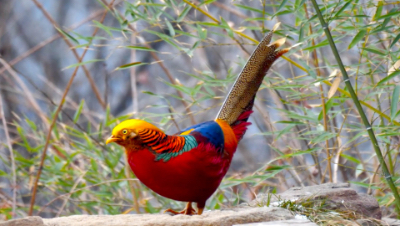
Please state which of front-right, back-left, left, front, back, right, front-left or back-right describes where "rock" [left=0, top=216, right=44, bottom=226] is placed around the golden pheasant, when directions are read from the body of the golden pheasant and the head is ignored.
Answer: front-left

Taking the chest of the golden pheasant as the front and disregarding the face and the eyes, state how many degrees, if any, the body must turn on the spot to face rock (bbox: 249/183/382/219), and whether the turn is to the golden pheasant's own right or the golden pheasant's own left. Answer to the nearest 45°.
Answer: approximately 180°

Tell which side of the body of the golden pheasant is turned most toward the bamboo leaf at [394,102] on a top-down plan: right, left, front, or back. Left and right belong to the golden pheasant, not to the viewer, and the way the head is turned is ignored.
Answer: back

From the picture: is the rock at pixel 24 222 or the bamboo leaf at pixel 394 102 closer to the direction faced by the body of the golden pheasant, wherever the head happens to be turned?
the rock

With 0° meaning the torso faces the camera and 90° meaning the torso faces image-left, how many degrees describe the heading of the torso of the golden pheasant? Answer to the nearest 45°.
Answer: approximately 90°
